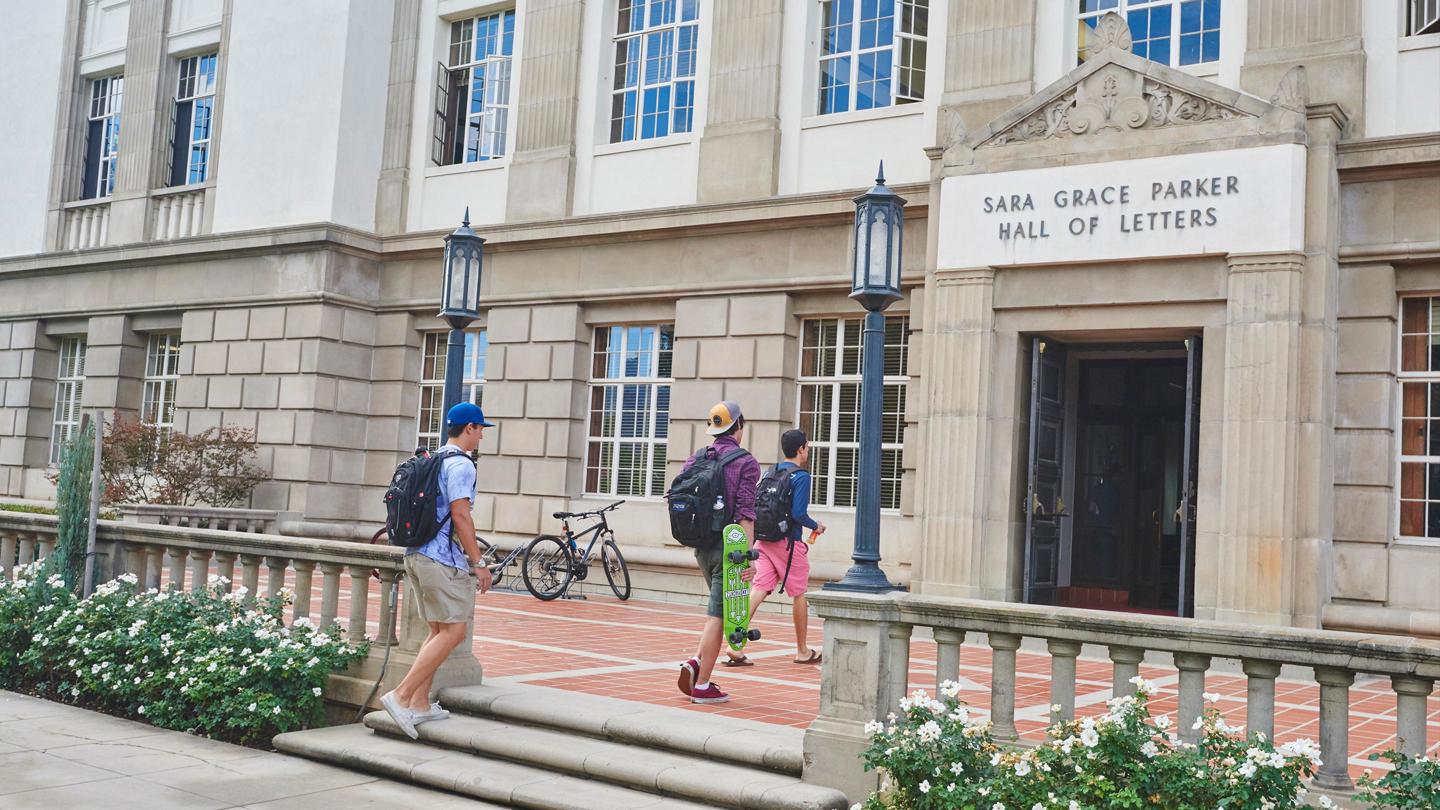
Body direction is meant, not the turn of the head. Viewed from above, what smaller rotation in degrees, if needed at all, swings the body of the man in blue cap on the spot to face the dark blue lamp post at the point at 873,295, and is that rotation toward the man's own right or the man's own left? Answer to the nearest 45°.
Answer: approximately 45° to the man's own right

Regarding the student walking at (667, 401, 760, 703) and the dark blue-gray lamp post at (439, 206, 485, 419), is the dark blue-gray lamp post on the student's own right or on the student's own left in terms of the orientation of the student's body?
on the student's own left

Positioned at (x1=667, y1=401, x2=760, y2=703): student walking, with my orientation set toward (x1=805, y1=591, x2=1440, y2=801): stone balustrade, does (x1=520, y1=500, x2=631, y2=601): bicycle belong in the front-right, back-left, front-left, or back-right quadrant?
back-left

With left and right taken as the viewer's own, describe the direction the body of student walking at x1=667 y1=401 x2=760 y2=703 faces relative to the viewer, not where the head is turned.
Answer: facing away from the viewer and to the right of the viewer

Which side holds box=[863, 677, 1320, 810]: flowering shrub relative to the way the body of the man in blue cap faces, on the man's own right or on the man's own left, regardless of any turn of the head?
on the man's own right

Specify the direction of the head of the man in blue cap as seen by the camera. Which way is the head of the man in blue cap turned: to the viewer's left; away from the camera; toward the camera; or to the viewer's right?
to the viewer's right

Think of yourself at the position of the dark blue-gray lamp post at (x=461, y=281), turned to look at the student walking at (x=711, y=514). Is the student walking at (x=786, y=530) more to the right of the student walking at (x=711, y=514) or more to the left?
left

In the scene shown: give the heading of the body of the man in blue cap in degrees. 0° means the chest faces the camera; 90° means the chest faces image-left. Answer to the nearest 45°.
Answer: approximately 270°

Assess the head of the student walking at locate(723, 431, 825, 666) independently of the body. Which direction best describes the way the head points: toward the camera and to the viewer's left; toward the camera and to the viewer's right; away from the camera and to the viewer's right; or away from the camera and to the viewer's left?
away from the camera and to the viewer's right

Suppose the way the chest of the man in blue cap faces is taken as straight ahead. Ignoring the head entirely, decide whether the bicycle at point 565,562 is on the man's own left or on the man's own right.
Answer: on the man's own left

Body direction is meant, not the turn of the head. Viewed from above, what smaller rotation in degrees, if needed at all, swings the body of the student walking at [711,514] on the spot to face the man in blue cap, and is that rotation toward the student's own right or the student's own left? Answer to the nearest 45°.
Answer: approximately 135° to the student's own left

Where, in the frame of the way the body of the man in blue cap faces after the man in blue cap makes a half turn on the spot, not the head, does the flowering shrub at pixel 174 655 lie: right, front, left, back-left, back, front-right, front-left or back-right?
front-right

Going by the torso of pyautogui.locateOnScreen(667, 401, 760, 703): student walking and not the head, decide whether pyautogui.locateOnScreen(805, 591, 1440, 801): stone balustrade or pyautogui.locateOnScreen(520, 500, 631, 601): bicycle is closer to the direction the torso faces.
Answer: the bicycle

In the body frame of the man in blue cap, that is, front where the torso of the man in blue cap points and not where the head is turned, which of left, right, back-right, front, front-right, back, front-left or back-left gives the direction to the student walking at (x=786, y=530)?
front-left

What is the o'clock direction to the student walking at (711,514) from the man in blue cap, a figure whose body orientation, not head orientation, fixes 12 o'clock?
The student walking is roughly at 12 o'clock from the man in blue cap.

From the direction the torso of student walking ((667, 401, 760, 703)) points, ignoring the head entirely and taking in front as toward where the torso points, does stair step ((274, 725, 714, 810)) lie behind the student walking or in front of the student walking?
behind
